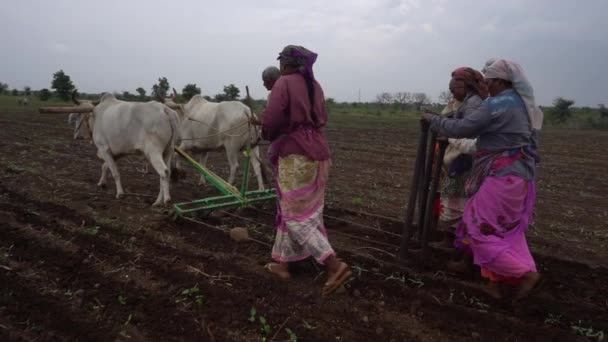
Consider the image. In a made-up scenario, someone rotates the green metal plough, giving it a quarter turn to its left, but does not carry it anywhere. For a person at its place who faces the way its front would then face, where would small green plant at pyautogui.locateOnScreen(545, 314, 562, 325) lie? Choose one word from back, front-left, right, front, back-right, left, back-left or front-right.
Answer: left

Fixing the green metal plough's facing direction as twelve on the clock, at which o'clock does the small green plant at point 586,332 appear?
The small green plant is roughly at 6 o'clock from the green metal plough.

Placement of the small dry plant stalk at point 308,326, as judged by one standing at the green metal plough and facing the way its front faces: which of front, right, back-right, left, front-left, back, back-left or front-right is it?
back-left

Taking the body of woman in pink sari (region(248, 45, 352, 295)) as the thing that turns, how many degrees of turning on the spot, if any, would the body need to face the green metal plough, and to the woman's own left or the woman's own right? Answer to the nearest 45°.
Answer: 0° — they already face it

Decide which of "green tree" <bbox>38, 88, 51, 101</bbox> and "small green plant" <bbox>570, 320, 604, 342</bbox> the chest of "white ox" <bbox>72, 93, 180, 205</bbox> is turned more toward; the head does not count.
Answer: the green tree

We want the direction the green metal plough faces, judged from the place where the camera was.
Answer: facing away from the viewer and to the left of the viewer

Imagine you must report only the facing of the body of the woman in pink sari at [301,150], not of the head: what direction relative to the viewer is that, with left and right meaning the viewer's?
facing away from the viewer and to the left of the viewer

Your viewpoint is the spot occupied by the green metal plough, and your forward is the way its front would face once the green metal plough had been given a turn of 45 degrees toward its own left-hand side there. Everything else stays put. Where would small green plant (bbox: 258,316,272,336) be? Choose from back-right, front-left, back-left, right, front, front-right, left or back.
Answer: left

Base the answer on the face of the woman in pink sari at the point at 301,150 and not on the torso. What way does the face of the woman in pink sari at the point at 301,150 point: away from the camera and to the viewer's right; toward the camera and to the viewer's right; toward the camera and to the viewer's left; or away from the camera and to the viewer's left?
away from the camera and to the viewer's left

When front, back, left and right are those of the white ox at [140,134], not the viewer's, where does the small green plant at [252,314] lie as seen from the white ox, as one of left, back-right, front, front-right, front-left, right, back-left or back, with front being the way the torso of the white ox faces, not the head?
back-left

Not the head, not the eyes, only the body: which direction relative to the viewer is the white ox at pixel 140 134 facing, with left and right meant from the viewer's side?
facing away from the viewer and to the left of the viewer

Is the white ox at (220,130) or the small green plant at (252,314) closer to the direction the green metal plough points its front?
the white ox
